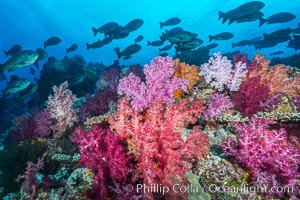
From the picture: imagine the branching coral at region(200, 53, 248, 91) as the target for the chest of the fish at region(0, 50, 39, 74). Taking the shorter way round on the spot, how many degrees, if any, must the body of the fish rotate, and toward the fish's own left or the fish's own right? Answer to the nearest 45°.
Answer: approximately 45° to the fish's own right

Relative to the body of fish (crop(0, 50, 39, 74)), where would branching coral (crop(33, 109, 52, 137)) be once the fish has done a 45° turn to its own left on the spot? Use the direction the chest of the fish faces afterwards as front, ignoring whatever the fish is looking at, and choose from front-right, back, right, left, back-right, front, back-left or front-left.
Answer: back-right

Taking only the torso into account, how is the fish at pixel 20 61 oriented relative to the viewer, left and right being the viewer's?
facing to the right of the viewer

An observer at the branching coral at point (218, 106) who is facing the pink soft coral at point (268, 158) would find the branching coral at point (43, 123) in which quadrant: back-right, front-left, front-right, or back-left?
back-right

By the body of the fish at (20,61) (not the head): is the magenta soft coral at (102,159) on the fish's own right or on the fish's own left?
on the fish's own right
